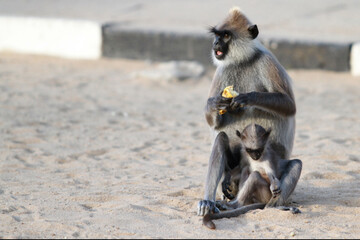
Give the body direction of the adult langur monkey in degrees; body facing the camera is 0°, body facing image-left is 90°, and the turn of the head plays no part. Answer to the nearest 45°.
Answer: approximately 45°

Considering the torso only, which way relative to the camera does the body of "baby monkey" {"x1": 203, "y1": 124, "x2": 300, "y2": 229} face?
toward the camera
